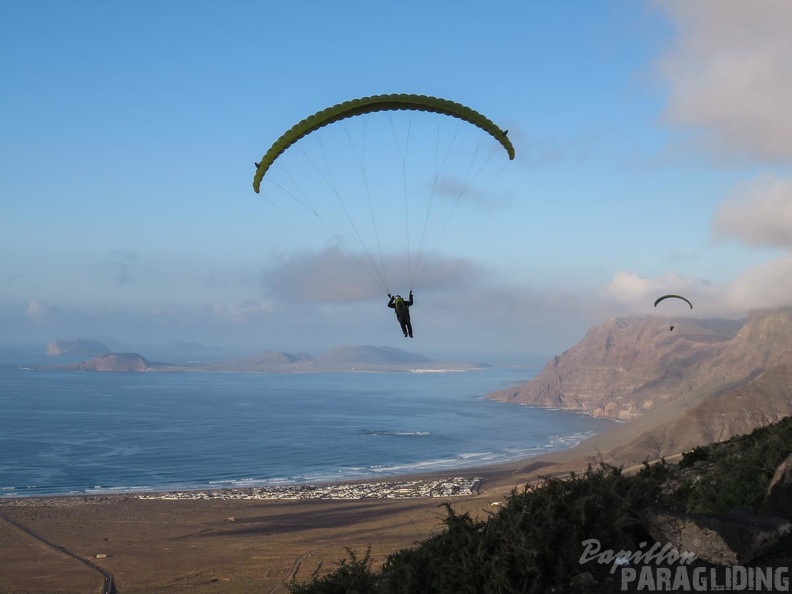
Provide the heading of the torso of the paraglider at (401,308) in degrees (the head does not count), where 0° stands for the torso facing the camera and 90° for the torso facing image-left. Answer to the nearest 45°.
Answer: approximately 180°
